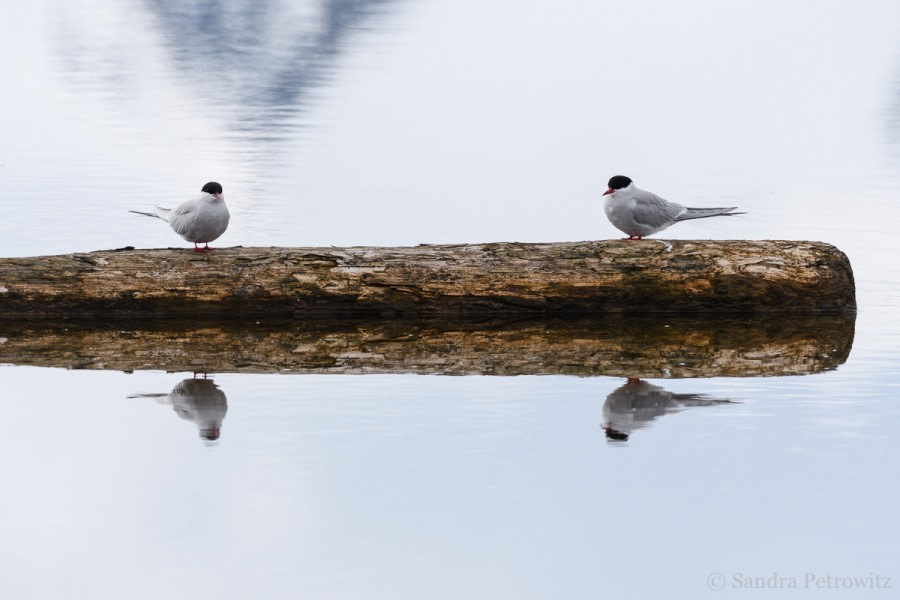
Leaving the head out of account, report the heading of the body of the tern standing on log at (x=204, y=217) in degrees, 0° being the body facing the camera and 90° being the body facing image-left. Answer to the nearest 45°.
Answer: approximately 315°

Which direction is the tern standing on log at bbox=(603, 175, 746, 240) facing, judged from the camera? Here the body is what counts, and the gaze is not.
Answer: to the viewer's left
